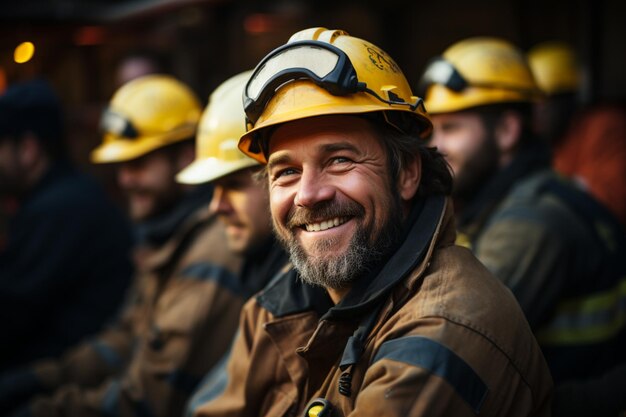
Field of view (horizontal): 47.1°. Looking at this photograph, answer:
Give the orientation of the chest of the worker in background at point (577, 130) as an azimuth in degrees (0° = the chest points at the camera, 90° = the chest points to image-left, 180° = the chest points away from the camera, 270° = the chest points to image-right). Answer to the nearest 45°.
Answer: approximately 90°

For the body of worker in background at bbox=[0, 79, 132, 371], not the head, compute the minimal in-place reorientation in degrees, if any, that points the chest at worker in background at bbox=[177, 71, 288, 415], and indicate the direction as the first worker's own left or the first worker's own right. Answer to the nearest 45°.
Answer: approximately 135° to the first worker's own left

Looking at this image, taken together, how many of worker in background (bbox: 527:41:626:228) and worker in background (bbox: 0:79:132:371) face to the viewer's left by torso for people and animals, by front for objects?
2

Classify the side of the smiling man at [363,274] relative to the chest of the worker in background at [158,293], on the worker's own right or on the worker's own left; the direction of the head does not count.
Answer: on the worker's own left

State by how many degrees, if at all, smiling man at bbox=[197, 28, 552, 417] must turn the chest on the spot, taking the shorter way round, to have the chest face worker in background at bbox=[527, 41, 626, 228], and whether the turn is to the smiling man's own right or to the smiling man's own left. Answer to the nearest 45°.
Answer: approximately 180°

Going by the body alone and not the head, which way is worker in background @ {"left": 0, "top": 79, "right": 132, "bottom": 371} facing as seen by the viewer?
to the viewer's left
